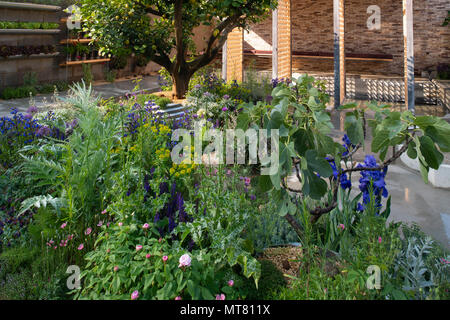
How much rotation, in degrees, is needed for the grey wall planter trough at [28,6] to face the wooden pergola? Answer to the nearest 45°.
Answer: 0° — it already faces it

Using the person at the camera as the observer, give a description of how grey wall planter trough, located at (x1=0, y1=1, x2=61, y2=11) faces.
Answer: facing the viewer and to the right of the viewer

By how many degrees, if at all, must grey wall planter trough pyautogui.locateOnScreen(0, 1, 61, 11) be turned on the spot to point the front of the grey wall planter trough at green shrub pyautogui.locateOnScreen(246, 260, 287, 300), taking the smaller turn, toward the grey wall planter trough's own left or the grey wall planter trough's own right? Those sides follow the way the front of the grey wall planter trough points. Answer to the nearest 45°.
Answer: approximately 45° to the grey wall planter trough's own right
